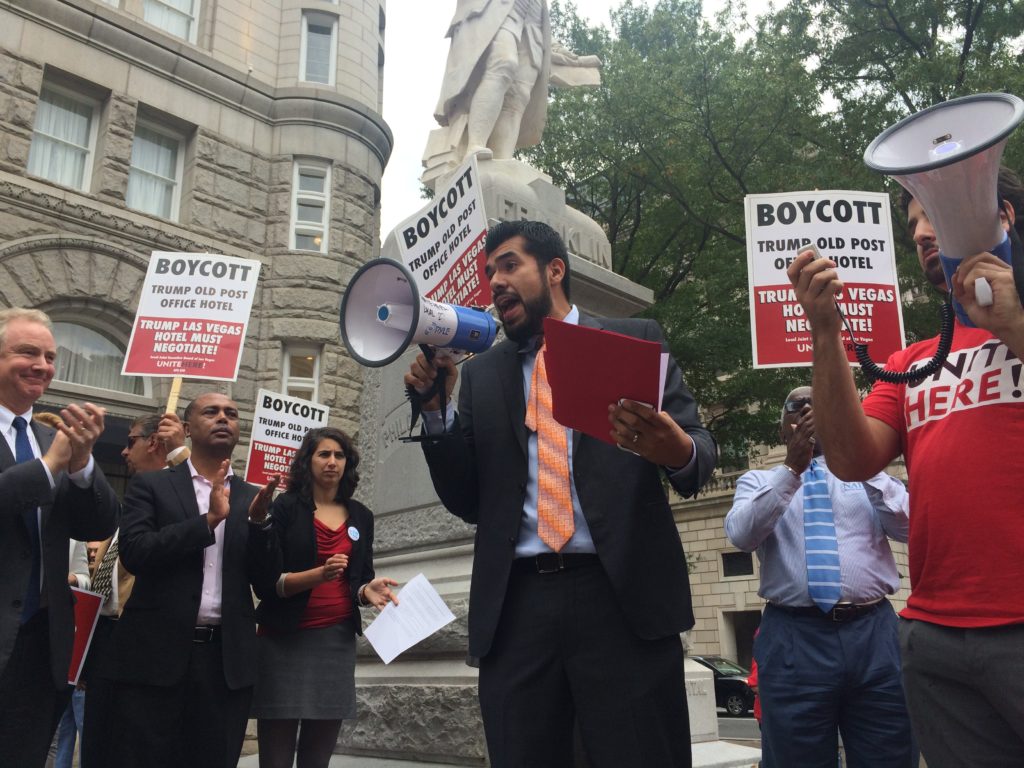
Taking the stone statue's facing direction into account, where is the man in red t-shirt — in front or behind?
in front

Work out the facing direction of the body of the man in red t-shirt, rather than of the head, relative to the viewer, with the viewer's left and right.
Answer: facing the viewer and to the left of the viewer

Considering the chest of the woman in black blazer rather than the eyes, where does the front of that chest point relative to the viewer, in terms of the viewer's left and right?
facing the viewer and to the right of the viewer

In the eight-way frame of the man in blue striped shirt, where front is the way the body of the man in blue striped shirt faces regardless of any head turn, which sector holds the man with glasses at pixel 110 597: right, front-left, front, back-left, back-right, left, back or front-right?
right

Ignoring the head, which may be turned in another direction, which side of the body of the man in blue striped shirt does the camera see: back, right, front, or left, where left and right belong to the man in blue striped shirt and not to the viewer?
front

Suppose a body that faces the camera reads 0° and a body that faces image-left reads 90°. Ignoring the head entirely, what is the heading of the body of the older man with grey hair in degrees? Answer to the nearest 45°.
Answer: approximately 315°

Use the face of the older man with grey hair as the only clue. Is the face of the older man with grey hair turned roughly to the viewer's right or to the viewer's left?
to the viewer's right

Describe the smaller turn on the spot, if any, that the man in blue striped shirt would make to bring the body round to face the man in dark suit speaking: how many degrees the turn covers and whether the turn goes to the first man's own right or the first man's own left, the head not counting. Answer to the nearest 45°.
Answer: approximately 45° to the first man's own right

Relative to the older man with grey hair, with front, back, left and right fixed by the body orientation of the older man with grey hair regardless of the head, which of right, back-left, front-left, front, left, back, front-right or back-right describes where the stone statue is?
left
